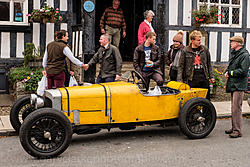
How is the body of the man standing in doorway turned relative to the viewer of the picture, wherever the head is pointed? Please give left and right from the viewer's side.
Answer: facing the viewer

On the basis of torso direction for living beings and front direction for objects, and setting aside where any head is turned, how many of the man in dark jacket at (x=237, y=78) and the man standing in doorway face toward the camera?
1

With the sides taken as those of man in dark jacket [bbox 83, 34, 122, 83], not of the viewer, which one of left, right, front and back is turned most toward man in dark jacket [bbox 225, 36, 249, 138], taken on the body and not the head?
left

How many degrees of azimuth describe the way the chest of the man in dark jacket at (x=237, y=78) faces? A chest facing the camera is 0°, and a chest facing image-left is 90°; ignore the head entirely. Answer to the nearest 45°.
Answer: approximately 90°

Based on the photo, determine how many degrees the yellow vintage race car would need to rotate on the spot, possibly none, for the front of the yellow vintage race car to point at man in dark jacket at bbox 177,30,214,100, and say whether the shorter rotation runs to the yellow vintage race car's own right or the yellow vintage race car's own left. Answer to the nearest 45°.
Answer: approximately 180°

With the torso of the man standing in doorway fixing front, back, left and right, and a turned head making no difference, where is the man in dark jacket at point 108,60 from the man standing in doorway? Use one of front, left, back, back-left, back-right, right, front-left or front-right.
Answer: front

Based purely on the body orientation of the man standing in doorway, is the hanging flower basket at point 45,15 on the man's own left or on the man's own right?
on the man's own right
